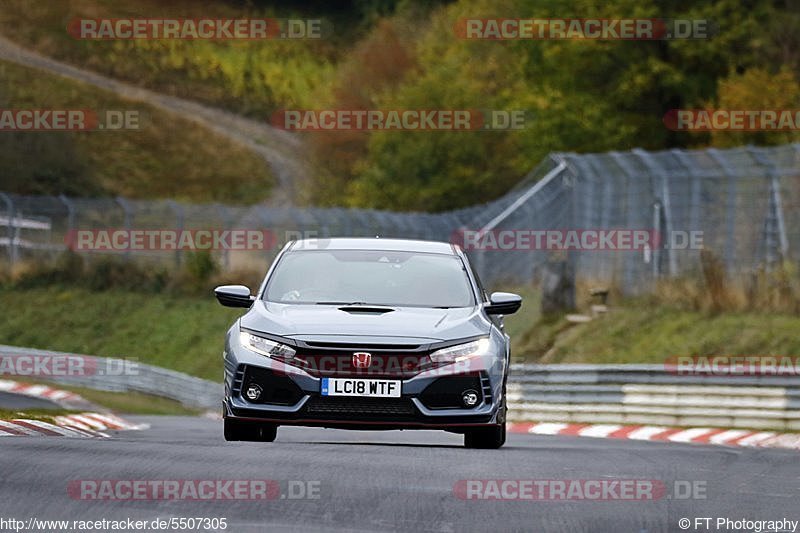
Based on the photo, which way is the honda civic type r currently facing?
toward the camera

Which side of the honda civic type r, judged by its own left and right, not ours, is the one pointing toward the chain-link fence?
back

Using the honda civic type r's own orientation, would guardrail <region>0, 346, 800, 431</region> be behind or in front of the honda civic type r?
behind
